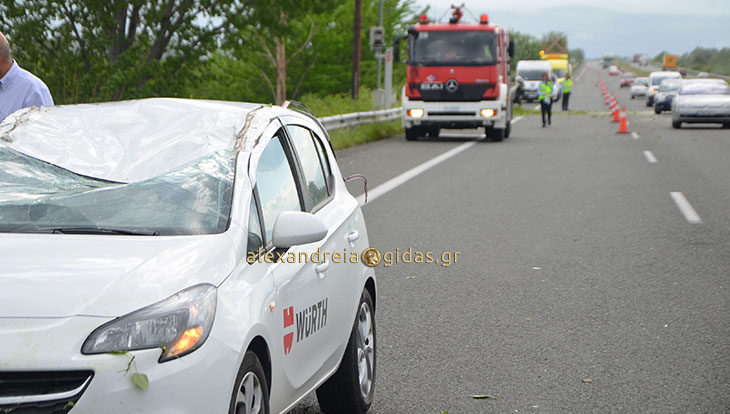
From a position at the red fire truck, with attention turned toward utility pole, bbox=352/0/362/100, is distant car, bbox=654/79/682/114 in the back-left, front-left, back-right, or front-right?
front-right

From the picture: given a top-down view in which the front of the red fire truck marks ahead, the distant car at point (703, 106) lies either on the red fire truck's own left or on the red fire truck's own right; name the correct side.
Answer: on the red fire truck's own left

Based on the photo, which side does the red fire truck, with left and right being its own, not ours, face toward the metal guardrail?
right

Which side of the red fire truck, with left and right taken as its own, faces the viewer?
front

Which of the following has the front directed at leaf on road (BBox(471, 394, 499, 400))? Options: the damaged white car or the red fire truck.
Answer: the red fire truck

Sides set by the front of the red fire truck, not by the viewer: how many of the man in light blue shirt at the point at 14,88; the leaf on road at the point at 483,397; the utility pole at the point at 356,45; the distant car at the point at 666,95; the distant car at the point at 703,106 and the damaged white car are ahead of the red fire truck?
3

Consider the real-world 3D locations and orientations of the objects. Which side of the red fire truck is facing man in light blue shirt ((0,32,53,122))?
front

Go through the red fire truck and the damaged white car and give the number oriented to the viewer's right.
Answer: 0

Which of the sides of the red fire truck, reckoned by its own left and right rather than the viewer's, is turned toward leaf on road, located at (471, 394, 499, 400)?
front

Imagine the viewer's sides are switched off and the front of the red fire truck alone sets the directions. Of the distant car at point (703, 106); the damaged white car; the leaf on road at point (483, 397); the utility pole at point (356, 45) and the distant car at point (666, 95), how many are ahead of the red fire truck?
2

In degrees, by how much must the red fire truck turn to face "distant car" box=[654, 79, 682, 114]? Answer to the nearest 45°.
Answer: approximately 135° to its left

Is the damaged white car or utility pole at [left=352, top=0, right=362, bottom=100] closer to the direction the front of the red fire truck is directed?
the damaged white car

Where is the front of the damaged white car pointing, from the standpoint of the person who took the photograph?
facing the viewer and to the left of the viewer

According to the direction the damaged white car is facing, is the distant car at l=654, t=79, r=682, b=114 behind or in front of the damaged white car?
behind

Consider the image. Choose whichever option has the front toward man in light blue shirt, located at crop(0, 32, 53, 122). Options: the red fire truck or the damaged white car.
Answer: the red fire truck
